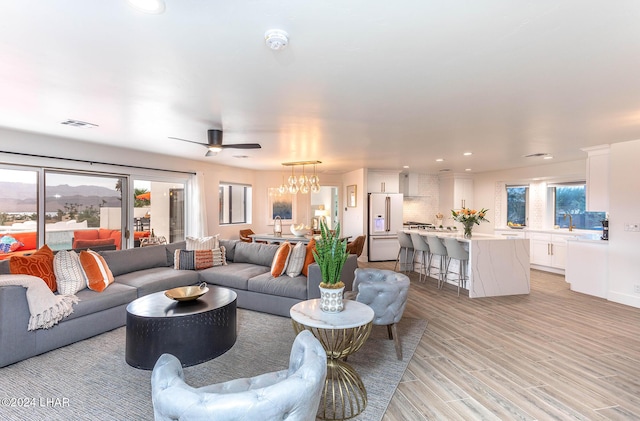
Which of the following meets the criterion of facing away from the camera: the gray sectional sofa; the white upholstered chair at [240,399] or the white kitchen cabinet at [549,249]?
the white upholstered chair

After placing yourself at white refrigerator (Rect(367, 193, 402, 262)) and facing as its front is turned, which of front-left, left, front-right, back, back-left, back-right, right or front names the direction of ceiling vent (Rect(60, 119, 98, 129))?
front-right

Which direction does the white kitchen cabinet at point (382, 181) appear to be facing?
toward the camera

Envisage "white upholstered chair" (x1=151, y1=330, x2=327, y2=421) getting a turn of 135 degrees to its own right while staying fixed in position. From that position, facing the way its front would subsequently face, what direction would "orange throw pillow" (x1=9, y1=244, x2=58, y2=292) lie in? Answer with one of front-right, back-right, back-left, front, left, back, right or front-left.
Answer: back

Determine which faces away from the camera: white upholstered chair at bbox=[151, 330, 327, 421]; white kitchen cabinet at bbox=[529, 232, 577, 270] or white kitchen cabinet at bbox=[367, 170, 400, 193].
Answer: the white upholstered chair

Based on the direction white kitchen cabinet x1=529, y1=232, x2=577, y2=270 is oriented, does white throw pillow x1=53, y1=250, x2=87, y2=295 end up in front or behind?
in front

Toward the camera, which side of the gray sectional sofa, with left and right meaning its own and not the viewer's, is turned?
front

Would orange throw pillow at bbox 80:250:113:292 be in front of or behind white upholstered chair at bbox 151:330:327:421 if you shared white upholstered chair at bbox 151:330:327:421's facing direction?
in front

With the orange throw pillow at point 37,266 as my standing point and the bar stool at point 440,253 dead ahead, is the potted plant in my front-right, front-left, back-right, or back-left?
front-right

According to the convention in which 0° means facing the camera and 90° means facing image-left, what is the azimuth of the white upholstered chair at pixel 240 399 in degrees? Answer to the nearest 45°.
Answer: approximately 180°

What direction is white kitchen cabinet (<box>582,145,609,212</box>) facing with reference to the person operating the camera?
facing to the left of the viewer

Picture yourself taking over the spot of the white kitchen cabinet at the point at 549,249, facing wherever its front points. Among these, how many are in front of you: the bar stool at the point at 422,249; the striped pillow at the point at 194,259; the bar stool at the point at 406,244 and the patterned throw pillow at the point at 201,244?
4

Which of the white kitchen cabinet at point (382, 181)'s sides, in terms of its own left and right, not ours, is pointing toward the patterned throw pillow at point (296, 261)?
front

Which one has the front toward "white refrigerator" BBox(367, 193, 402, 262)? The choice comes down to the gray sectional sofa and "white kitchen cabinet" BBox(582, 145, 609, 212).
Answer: the white kitchen cabinet
